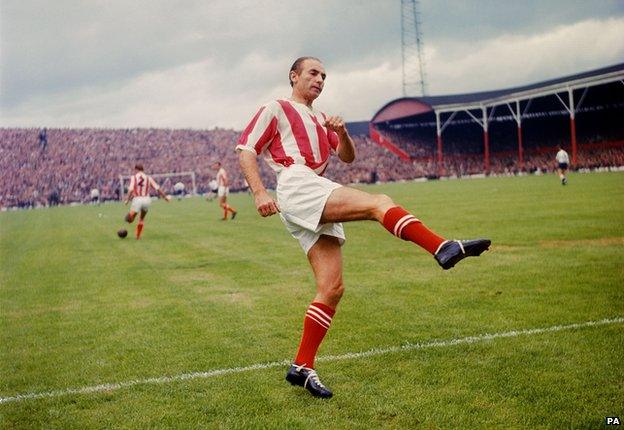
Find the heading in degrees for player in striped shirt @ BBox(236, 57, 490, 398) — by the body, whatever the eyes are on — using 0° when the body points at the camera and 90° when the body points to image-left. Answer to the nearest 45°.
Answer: approximately 315°
